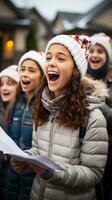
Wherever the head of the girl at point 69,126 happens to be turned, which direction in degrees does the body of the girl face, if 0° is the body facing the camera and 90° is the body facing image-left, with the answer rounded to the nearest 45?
approximately 45°

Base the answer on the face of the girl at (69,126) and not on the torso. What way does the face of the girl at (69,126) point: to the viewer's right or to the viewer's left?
to the viewer's left

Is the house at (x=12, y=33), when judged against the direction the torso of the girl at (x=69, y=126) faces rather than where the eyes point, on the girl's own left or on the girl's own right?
on the girl's own right

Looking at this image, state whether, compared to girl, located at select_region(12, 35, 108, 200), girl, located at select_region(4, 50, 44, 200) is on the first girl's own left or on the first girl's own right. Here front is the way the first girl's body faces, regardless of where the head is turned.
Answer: on the first girl's own right

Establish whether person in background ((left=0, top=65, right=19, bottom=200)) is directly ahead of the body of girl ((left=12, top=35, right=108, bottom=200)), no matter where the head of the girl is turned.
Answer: no

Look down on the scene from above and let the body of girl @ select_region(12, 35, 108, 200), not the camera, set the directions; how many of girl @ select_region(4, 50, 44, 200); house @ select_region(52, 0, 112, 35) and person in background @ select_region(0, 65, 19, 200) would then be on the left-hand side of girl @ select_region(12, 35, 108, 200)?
0

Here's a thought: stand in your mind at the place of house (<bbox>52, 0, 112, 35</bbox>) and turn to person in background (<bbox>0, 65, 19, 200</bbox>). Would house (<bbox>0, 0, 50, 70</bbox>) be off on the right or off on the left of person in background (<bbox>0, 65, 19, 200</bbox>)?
right

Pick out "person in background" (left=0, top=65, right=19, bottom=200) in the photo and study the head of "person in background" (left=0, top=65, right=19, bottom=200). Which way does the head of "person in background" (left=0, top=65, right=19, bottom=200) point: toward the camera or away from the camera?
toward the camera

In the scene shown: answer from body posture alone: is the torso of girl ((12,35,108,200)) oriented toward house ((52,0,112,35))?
no
